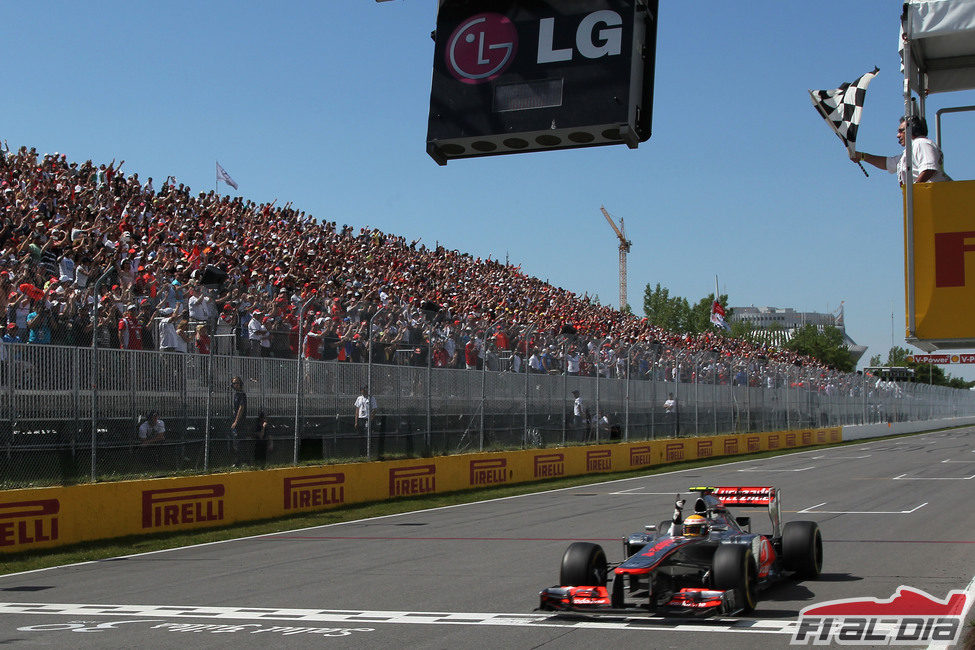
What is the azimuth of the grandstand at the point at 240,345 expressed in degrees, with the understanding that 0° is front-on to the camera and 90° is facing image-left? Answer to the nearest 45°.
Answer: approximately 315°

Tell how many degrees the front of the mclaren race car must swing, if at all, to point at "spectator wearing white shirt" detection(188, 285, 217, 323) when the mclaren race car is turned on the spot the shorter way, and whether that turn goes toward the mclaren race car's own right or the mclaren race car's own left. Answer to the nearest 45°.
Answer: approximately 90° to the mclaren race car's own right

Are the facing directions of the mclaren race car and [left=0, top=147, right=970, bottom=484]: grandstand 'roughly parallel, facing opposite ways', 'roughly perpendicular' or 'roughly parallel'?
roughly perpendicular

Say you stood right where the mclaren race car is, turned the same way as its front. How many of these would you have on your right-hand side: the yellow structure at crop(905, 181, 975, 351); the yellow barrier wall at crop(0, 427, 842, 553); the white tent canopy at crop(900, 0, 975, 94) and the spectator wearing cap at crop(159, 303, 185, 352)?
2

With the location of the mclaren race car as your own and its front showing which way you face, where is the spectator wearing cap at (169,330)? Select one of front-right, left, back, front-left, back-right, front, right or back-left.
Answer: right

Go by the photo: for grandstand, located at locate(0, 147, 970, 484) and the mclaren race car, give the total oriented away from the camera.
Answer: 0

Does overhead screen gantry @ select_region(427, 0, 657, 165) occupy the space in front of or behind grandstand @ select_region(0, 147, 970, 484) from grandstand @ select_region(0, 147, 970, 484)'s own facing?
in front

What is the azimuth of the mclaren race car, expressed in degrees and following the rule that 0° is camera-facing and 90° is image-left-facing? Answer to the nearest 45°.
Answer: approximately 45°

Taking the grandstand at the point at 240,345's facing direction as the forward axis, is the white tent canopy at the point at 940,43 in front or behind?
in front
